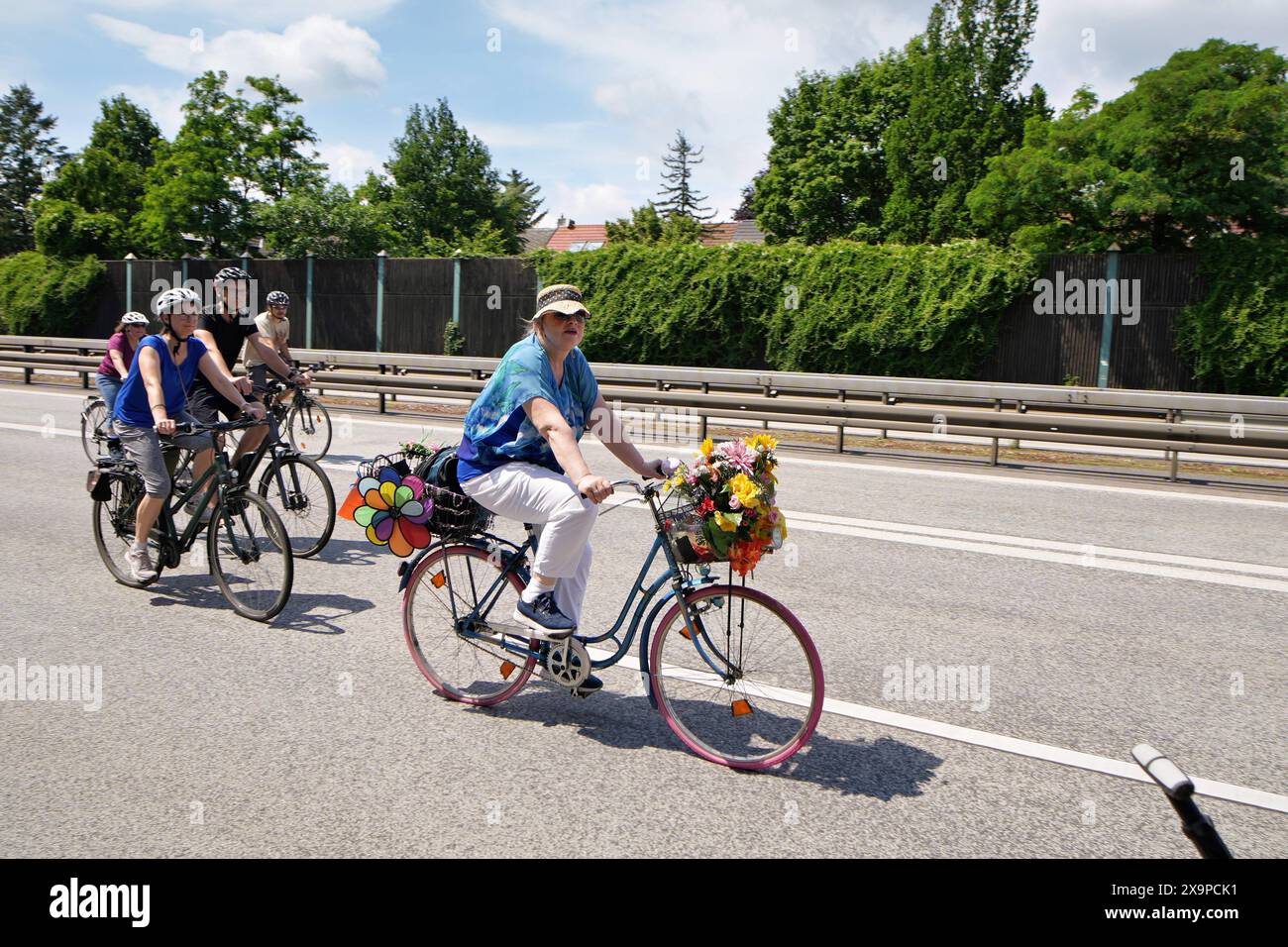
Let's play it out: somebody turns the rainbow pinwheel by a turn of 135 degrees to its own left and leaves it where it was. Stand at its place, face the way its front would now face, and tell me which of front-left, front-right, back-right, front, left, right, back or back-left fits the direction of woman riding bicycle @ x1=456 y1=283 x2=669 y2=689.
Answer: right

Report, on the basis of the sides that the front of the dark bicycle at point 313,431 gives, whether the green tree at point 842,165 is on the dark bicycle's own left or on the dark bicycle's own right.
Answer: on the dark bicycle's own left

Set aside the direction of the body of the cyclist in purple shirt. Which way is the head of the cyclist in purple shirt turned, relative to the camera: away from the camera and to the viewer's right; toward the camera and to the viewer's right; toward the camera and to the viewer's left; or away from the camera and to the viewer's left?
toward the camera and to the viewer's right

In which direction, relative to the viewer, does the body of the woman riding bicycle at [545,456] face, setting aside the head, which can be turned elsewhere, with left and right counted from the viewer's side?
facing the viewer and to the right of the viewer

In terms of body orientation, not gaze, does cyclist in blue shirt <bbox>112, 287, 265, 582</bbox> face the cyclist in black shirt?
no

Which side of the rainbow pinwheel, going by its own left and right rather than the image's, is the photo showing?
front

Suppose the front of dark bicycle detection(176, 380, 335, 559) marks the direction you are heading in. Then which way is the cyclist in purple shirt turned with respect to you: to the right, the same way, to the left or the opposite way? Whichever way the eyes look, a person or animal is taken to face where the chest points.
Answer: the same way

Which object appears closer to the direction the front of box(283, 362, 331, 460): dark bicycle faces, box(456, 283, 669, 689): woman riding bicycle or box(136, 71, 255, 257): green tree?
the woman riding bicycle

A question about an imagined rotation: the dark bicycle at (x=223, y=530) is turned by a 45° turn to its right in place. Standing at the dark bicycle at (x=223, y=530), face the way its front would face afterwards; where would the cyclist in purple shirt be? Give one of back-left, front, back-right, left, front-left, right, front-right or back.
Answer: back

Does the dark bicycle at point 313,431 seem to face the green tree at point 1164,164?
no

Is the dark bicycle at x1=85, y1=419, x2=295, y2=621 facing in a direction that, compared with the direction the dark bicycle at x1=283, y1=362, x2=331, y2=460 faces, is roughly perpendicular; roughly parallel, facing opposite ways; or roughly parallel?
roughly parallel

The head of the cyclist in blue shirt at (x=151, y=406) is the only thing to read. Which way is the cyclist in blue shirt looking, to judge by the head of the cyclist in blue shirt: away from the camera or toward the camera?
toward the camera

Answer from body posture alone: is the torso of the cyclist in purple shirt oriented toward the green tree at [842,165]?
no

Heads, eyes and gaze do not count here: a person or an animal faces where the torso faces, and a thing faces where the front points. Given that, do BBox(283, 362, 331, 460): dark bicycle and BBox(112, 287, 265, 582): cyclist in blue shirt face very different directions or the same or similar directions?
same or similar directions

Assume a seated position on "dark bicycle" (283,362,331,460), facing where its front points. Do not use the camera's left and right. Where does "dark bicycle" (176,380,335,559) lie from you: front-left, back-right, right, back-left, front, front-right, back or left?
front-right

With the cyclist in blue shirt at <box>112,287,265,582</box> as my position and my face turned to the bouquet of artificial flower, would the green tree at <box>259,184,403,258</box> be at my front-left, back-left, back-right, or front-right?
back-left

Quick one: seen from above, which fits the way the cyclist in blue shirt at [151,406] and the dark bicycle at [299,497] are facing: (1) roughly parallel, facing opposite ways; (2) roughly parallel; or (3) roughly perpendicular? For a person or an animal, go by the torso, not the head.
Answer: roughly parallel

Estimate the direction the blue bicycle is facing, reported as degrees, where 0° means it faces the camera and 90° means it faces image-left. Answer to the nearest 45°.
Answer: approximately 315°

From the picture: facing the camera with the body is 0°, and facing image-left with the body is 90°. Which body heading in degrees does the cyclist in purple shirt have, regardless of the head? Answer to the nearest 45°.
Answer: approximately 315°

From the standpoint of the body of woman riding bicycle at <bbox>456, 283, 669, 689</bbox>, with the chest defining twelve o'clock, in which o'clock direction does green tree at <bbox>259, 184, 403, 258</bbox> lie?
The green tree is roughly at 7 o'clock from the woman riding bicycle.
